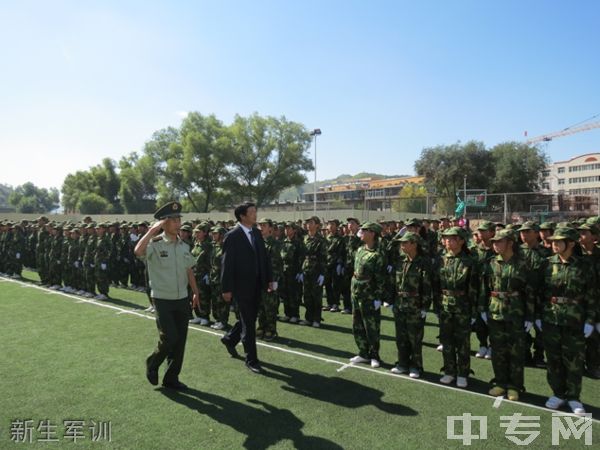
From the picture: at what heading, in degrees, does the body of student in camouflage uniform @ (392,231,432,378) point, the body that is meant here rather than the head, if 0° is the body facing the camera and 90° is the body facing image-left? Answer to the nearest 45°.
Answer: approximately 45°

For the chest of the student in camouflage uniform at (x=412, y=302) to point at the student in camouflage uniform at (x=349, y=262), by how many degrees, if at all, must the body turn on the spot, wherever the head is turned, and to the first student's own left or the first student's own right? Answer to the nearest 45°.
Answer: approximately 135° to the first student's own right

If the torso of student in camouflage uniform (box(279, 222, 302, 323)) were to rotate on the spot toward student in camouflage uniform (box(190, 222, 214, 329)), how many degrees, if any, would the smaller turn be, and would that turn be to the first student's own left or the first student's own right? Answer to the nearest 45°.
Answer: approximately 45° to the first student's own right

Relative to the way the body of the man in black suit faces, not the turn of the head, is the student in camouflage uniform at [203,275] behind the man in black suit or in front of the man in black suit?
behind

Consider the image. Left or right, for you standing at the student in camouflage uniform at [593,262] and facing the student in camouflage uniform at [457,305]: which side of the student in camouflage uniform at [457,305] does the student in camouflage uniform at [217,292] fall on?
right

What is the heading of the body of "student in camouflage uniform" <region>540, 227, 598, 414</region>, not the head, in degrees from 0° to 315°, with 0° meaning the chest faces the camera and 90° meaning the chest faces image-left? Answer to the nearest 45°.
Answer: approximately 45°

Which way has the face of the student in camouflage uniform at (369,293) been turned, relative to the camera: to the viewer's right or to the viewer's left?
to the viewer's left
